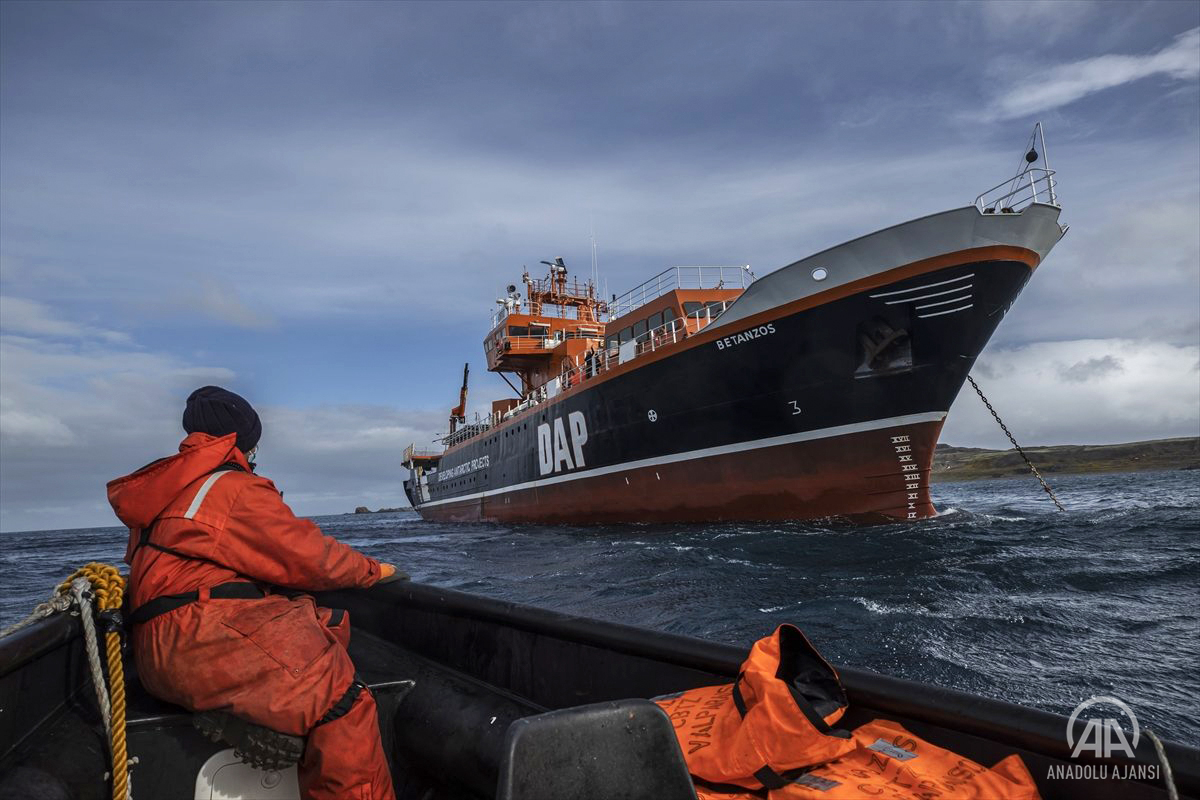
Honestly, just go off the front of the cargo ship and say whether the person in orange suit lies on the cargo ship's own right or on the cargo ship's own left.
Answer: on the cargo ship's own right

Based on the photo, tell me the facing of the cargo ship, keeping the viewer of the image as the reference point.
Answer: facing the viewer and to the right of the viewer

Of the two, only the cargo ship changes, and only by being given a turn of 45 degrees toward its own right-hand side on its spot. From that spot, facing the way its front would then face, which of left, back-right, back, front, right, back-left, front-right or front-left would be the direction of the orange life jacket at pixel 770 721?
front
